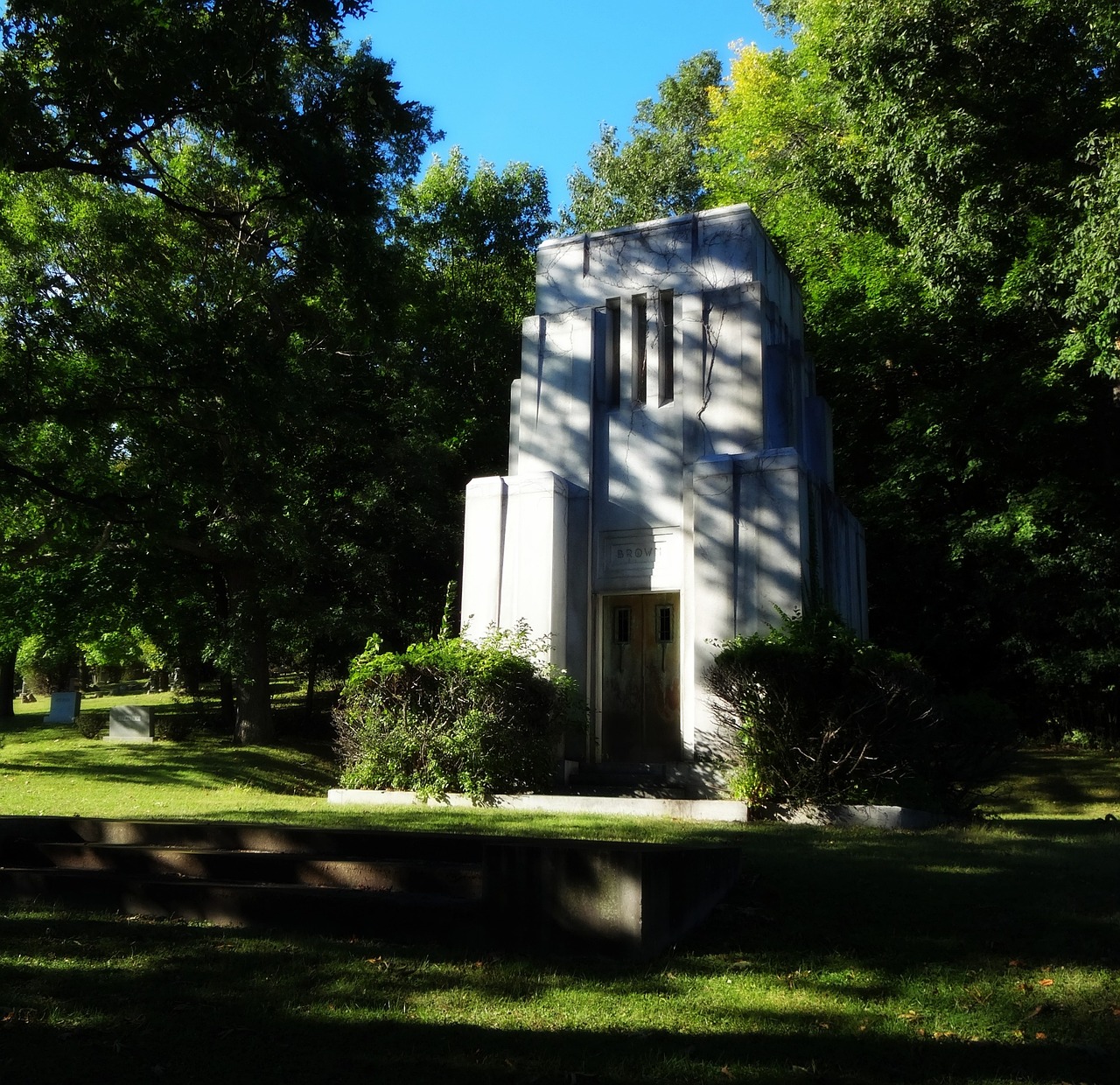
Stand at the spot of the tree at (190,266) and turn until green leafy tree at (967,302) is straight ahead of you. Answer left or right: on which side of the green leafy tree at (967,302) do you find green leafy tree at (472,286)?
left

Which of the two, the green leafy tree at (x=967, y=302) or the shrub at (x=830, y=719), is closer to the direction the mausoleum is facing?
the shrub

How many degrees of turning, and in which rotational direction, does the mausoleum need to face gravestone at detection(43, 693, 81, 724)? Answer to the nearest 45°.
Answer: approximately 135° to its right

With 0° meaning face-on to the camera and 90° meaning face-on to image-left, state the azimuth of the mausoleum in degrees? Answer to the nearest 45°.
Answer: approximately 0°

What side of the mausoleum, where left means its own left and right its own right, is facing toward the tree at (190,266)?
right

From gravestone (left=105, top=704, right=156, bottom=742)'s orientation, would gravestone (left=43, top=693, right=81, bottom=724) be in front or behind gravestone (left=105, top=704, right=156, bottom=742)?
behind

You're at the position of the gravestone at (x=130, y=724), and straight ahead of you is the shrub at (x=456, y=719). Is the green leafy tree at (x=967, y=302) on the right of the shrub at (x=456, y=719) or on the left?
left

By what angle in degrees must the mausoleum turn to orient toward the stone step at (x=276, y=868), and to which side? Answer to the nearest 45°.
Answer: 0° — it already faces it

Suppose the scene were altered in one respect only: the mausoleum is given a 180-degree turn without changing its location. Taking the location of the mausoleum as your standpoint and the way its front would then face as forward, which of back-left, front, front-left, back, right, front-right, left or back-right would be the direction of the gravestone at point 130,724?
front-left
